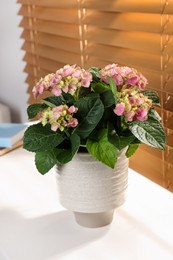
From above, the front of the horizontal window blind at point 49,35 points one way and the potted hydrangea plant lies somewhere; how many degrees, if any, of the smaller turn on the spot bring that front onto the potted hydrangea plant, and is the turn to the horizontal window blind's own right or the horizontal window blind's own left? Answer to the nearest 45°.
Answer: approximately 45° to the horizontal window blind's own left

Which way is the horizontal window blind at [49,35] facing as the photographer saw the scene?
facing the viewer and to the left of the viewer

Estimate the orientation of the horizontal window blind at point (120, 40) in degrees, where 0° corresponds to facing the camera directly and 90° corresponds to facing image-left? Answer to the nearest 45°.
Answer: approximately 45°

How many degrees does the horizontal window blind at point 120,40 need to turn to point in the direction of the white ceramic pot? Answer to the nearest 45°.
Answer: approximately 45° to its left
